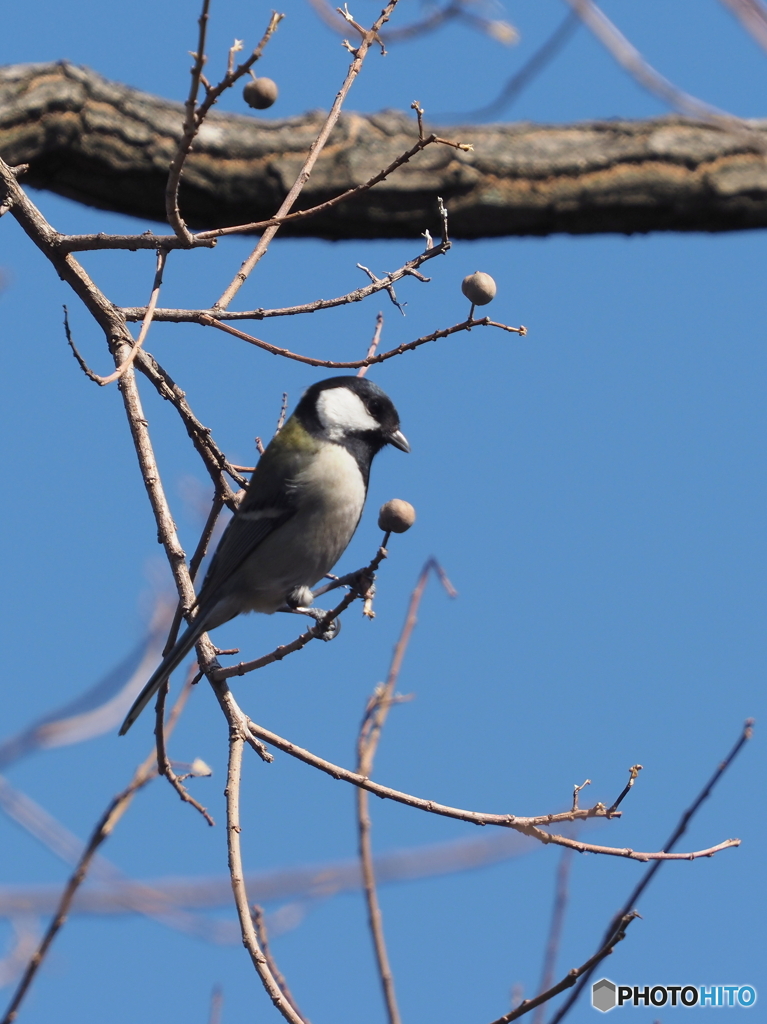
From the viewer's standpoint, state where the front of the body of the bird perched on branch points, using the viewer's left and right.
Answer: facing to the right of the viewer
